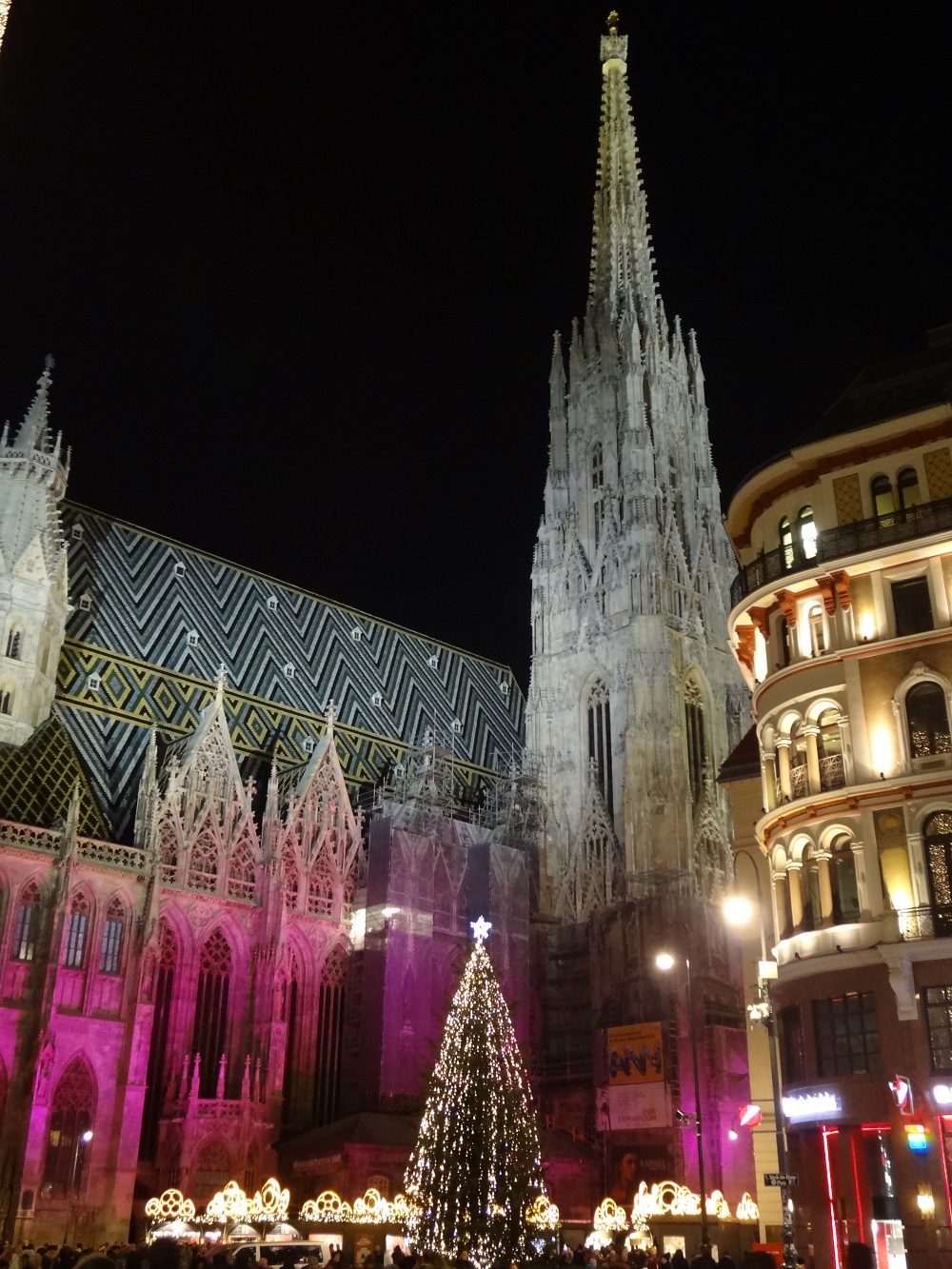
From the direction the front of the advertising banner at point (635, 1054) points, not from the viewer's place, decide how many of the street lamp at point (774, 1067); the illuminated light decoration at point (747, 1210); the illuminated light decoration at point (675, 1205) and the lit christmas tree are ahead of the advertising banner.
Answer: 4

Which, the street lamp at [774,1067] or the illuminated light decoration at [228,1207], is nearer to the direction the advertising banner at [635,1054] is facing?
the street lamp

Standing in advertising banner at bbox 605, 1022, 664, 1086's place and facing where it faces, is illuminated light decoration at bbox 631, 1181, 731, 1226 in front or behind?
in front

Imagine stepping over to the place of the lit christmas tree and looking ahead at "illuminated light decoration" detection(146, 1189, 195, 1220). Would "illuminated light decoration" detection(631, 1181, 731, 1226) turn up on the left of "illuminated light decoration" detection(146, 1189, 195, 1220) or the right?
right

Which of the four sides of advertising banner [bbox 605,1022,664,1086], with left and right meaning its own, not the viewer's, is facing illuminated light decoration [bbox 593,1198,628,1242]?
front

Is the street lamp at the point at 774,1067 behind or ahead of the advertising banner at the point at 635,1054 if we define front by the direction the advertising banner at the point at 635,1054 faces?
ahead

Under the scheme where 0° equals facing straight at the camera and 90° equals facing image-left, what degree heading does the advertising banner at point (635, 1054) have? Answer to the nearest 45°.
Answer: approximately 0°

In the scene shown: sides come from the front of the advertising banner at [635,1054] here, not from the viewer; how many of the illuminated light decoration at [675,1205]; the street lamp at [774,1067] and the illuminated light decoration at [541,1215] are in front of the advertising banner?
3

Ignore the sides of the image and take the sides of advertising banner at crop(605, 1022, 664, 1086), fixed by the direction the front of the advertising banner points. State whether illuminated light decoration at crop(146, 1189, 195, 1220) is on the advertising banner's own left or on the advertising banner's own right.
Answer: on the advertising banner's own right

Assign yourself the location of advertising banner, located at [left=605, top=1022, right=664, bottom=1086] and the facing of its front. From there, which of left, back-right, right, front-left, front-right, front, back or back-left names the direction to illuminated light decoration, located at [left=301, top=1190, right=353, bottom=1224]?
front-right

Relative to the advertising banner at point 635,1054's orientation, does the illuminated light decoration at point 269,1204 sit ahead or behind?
ahead

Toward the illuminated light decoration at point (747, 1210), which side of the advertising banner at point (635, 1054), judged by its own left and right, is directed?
front
